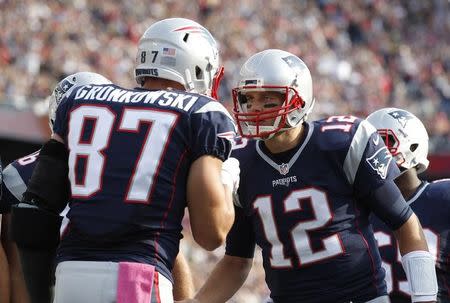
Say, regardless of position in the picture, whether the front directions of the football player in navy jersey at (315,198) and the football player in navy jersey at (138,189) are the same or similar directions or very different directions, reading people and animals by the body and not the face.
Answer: very different directions

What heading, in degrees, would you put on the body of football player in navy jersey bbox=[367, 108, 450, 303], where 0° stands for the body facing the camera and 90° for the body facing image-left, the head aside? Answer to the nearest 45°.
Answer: approximately 45°

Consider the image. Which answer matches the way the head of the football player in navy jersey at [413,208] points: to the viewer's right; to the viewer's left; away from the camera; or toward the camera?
to the viewer's left

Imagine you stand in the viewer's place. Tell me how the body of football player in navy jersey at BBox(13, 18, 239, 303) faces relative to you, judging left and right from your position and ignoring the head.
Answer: facing away from the viewer and to the right of the viewer

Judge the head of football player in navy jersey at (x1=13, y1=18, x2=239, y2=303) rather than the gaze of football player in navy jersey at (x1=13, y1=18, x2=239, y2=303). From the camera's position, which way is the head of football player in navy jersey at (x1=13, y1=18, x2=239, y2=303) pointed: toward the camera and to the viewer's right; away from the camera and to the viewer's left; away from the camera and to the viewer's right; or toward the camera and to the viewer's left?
away from the camera and to the viewer's right
